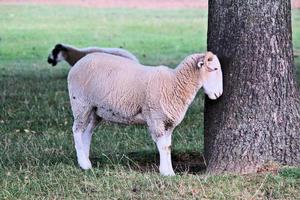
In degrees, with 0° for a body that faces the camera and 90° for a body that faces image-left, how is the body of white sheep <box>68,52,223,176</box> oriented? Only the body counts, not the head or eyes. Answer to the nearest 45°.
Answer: approximately 270°

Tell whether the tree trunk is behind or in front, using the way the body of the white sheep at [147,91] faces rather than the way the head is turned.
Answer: in front
